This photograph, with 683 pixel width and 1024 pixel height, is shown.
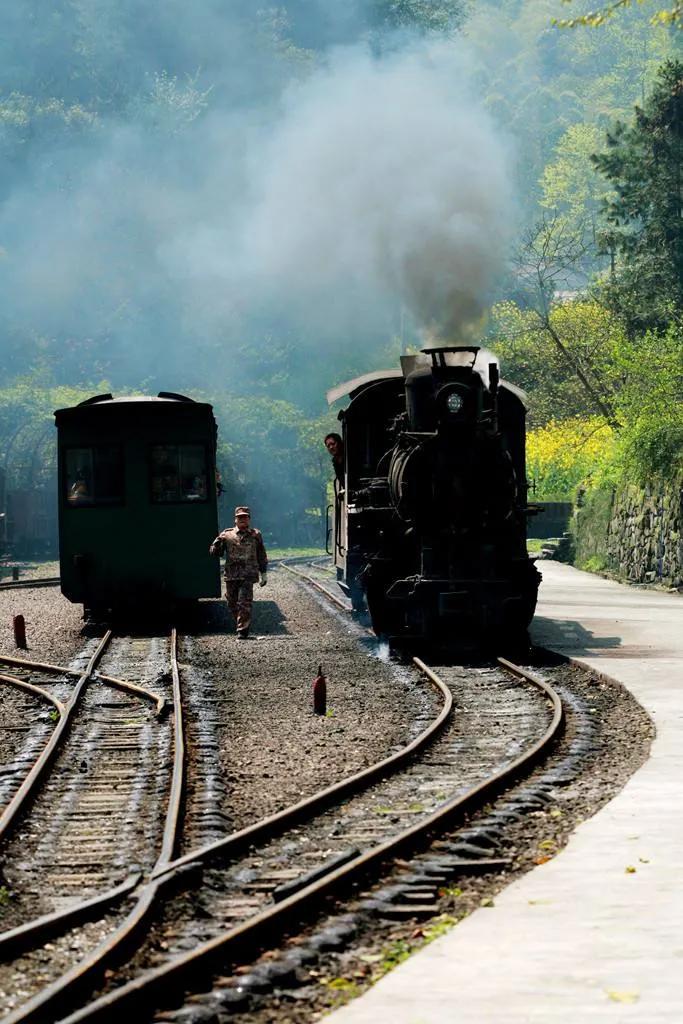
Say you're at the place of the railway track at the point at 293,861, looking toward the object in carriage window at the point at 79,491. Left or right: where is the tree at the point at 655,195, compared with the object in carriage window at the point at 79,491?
right

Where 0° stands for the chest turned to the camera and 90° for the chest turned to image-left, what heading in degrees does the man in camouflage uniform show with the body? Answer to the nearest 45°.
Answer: approximately 0°

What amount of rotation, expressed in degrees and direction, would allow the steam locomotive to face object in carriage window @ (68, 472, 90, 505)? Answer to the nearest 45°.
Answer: approximately 135° to its right

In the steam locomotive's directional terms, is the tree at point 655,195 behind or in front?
behind

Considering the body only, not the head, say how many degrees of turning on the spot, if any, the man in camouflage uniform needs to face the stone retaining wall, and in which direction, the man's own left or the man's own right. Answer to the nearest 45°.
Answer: approximately 135° to the man's own left

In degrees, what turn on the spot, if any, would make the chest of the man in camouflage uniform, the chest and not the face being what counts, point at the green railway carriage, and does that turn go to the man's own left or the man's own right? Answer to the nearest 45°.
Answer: approximately 135° to the man's own right

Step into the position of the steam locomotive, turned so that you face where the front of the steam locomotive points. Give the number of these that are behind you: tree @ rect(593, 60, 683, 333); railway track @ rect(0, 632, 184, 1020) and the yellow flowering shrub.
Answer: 2

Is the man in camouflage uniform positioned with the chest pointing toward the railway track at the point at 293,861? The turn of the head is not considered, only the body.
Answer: yes
